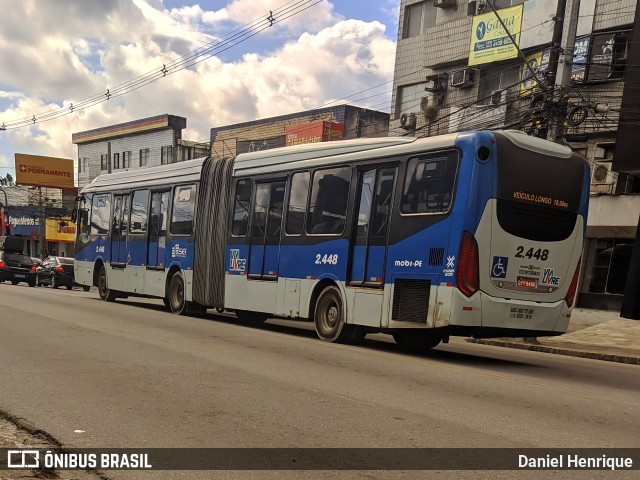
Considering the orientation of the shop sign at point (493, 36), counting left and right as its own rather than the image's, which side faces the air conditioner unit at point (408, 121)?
right

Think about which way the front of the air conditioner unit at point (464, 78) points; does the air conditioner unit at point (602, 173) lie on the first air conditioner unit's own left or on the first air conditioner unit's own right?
on the first air conditioner unit's own left

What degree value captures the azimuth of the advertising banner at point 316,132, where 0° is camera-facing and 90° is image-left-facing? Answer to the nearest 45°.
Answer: approximately 45°

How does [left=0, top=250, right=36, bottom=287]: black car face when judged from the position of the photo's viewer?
facing away from the viewer and to the left of the viewer

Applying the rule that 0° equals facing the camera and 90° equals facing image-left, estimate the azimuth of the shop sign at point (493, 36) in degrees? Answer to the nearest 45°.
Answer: approximately 45°

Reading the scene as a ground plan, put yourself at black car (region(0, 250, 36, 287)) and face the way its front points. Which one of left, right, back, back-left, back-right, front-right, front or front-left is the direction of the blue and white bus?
back-left

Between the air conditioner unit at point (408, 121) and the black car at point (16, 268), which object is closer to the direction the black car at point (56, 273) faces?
the black car

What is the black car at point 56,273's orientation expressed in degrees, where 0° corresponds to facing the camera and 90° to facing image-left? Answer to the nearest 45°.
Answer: approximately 135°

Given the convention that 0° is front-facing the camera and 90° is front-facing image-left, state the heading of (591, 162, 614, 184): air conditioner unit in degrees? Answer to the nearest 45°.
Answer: approximately 45°

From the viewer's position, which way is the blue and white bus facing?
facing away from the viewer and to the left of the viewer

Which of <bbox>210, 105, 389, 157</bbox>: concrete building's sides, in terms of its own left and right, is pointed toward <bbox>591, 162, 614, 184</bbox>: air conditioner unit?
left
